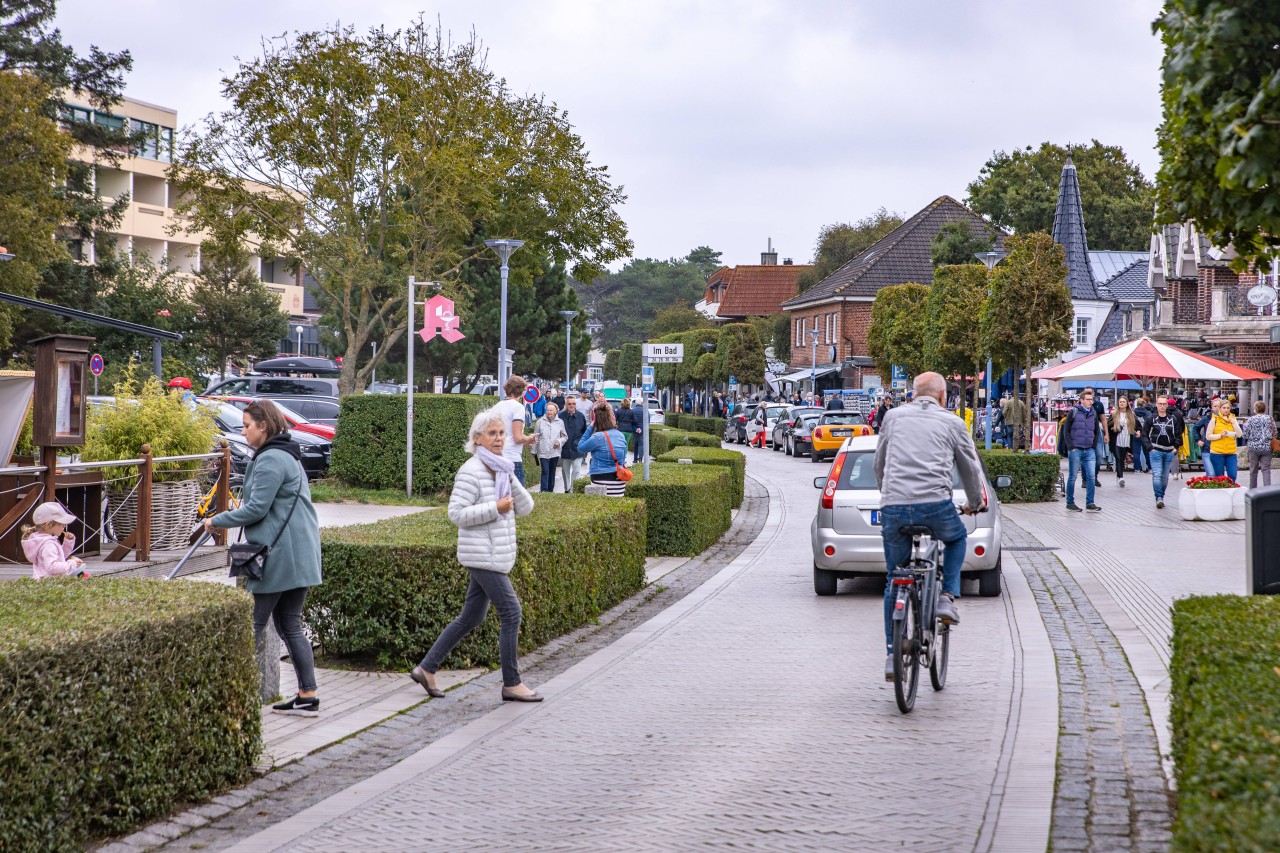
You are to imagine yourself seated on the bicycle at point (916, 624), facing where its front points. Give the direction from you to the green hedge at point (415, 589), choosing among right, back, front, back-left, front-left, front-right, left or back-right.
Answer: left

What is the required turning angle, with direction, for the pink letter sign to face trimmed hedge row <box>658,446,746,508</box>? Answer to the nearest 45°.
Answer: approximately 45° to its left

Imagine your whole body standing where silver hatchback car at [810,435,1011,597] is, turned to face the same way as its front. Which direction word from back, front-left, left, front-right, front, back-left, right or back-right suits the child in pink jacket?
back-left

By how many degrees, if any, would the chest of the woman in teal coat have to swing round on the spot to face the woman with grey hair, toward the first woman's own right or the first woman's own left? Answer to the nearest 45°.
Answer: approximately 180°

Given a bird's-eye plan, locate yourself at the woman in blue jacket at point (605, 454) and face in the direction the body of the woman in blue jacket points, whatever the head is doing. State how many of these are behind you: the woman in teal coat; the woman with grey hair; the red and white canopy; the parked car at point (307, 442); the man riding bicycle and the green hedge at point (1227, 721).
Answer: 4

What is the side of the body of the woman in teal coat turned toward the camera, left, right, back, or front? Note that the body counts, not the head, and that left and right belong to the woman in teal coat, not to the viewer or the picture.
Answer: left

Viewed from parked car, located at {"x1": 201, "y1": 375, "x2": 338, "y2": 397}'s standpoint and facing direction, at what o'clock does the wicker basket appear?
The wicker basket is roughly at 9 o'clock from the parked car.

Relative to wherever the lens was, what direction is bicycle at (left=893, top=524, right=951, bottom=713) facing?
facing away from the viewer

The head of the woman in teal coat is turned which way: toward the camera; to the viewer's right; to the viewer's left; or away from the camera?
to the viewer's left

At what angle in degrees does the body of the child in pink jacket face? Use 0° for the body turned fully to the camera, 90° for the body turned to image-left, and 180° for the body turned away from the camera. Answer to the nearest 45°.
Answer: approximately 270°

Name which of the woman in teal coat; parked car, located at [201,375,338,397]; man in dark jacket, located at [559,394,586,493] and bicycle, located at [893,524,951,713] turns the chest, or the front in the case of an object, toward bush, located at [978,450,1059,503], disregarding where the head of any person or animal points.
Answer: the bicycle

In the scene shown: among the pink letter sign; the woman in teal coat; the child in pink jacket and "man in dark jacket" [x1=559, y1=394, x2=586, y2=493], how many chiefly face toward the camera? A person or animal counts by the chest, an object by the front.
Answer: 2

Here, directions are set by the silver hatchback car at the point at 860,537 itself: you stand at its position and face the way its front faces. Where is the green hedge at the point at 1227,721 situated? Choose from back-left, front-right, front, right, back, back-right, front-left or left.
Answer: back

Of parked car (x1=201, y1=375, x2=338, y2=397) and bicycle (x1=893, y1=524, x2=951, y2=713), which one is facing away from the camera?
the bicycle
